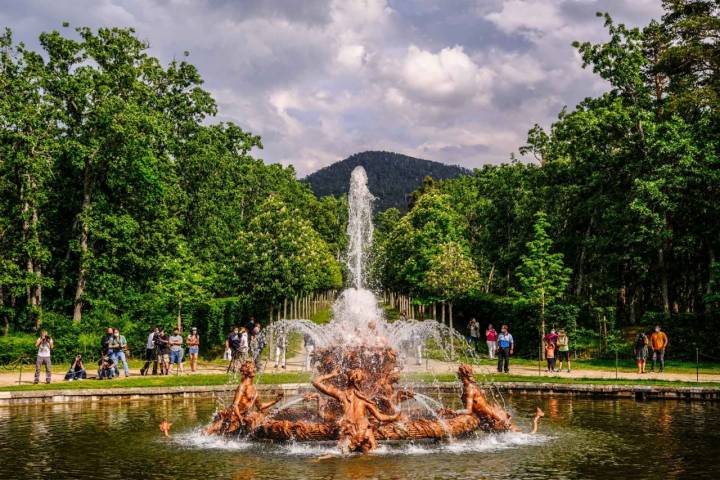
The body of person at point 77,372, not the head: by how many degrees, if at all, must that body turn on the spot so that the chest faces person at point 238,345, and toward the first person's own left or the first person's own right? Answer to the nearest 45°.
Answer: approximately 90° to the first person's own left

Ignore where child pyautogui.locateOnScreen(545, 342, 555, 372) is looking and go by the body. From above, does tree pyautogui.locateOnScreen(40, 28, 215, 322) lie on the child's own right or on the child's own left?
on the child's own right

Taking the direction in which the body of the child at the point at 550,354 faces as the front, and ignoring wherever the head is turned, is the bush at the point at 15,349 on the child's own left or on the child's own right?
on the child's own right

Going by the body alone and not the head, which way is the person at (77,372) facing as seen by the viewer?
toward the camera

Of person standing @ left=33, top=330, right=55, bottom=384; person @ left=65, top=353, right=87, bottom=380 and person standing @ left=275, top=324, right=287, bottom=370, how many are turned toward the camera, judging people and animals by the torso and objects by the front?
3

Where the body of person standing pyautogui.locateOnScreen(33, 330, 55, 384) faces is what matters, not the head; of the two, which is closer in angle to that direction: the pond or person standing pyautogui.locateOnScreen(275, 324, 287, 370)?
the pond

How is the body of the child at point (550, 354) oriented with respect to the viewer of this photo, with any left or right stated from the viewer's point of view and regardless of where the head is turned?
facing the viewer

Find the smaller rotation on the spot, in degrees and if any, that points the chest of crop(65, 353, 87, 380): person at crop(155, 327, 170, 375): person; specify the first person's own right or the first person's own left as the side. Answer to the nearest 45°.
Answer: approximately 90° to the first person's own left

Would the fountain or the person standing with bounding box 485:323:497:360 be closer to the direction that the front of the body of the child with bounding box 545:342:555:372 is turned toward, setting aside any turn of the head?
the fountain

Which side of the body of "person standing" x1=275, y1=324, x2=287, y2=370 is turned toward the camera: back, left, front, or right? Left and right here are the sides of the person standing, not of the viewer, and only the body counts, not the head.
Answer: front
